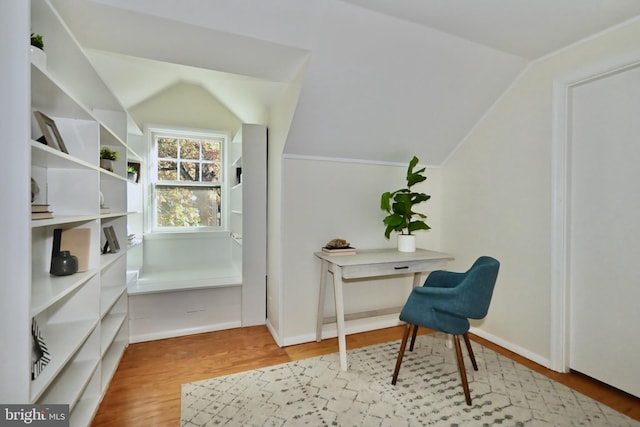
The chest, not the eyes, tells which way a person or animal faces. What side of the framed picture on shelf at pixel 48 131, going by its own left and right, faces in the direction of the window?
left

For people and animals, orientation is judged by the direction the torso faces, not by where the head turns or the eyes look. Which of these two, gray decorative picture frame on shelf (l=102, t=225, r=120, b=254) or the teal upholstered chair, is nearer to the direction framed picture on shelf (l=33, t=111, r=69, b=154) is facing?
the teal upholstered chair

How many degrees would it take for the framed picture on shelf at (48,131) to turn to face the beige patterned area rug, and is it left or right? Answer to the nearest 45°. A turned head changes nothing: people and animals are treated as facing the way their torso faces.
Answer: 0° — it already faces it

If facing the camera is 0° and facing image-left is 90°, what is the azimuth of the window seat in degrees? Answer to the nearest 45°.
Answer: approximately 0°

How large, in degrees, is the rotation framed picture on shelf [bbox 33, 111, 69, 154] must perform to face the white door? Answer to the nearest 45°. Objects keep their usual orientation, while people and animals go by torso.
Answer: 0° — it already faces it

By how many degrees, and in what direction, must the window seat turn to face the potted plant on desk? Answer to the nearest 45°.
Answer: approximately 45° to its left
